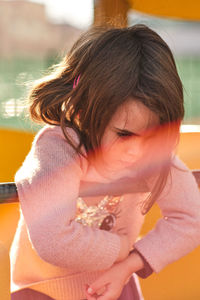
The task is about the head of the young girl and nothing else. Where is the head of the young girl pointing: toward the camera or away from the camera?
toward the camera

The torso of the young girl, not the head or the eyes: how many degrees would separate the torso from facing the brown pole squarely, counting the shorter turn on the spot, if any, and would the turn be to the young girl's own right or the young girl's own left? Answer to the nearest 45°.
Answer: approximately 135° to the young girl's own left

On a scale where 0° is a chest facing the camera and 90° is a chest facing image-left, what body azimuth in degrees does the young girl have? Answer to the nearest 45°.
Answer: approximately 315°
